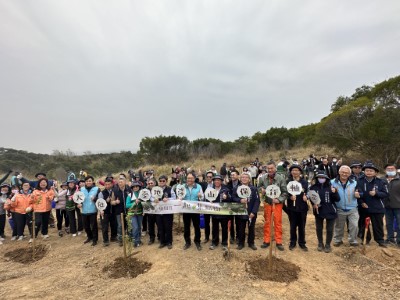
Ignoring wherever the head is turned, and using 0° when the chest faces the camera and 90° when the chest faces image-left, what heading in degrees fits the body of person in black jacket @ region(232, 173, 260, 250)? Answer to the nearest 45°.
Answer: approximately 0°

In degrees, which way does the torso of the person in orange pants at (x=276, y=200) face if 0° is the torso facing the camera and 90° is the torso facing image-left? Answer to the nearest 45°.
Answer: approximately 0°

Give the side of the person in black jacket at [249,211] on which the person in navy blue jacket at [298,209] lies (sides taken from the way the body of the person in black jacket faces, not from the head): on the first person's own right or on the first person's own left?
on the first person's own left

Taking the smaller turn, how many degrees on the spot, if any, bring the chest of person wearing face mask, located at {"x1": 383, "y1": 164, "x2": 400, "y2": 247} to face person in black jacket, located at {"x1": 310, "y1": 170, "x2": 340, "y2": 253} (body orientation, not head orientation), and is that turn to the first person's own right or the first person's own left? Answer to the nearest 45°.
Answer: approximately 45° to the first person's own right

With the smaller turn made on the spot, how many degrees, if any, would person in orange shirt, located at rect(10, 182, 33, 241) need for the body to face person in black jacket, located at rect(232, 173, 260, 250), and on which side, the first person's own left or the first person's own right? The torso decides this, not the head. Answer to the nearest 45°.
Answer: approximately 45° to the first person's own left

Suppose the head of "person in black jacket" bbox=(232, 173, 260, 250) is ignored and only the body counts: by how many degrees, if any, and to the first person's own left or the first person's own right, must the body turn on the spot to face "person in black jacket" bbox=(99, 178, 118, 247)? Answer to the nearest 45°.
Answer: approximately 90° to the first person's own right

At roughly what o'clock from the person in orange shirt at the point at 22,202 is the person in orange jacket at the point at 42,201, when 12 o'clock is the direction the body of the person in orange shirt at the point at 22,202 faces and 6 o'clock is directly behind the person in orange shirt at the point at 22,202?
the person in orange jacket at the point at 42,201 is roughly at 10 o'clock from the person in orange shirt at the point at 22,202.

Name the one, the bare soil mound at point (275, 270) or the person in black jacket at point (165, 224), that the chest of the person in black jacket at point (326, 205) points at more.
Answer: the bare soil mound

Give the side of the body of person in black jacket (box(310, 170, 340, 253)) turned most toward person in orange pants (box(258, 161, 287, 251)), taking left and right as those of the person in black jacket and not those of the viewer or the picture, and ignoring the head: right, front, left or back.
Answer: right

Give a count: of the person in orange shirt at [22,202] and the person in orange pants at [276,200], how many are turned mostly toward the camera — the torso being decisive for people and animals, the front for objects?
2

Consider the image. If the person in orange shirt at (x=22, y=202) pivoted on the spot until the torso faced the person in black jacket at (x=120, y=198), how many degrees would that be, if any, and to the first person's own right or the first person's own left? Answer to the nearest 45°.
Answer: approximately 45° to the first person's own left

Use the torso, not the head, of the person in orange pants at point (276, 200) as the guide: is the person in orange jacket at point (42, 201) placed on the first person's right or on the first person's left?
on the first person's right
